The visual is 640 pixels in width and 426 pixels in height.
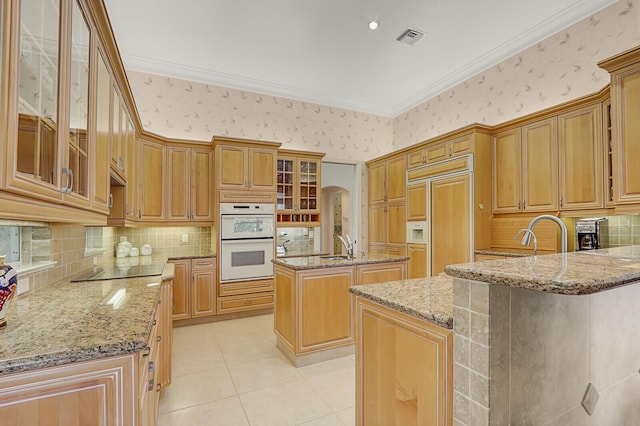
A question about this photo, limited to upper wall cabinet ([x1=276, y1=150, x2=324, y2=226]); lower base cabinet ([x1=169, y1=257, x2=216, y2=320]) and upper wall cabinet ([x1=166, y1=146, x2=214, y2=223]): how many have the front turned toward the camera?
3

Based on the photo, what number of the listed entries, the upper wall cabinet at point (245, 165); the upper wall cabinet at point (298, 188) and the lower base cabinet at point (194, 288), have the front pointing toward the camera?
3

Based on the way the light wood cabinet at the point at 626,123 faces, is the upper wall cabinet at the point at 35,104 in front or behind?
in front

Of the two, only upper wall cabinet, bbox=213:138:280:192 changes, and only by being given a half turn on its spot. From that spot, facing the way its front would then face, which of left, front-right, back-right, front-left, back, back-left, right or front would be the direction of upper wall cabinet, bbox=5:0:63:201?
back

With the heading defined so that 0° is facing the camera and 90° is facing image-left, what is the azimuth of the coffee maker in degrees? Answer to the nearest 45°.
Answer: approximately 45°

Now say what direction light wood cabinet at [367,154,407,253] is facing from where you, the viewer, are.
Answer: facing the viewer and to the left of the viewer

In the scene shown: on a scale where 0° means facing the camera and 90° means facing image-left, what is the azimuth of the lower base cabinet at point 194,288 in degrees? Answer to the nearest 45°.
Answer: approximately 0°

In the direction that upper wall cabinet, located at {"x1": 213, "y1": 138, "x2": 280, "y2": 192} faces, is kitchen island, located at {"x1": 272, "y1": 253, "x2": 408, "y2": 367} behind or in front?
in front

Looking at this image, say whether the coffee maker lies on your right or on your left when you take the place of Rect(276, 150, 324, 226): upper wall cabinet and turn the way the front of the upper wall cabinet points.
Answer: on your left

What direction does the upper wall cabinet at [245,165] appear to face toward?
toward the camera

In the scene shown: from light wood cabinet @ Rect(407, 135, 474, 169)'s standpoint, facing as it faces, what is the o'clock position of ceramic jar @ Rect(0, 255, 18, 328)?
The ceramic jar is roughly at 11 o'clock from the light wood cabinet.

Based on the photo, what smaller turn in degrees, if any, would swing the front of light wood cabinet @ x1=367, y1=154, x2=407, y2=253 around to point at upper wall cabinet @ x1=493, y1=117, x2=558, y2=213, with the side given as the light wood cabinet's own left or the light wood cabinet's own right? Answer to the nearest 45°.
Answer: approximately 90° to the light wood cabinet's own left

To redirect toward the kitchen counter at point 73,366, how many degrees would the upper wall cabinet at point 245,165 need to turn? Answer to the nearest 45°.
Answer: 0° — it already faces it

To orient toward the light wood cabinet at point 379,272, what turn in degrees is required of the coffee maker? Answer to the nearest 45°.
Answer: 0° — it already faces it

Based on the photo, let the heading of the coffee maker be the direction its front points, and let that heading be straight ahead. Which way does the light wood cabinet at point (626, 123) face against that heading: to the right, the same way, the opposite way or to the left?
the same way

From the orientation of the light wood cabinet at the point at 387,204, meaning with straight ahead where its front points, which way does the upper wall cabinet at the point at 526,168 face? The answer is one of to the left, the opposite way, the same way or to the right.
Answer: the same way

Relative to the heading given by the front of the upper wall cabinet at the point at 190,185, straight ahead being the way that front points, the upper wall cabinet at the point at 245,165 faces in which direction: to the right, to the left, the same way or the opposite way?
the same way

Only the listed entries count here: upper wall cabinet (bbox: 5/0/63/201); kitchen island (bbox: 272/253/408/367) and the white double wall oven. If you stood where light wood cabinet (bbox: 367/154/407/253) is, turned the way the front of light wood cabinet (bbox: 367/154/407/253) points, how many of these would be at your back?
0

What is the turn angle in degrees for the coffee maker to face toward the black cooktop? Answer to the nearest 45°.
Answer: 0° — it already faces it

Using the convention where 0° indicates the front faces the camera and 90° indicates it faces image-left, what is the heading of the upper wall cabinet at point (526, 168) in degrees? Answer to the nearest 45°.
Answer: approximately 45°

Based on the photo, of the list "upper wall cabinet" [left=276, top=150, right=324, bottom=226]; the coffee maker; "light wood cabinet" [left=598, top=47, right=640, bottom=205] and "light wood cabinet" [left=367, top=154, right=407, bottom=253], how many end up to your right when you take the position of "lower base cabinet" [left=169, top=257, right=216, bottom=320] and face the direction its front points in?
0

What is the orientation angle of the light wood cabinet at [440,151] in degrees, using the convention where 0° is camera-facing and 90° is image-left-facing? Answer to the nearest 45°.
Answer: approximately 45°
